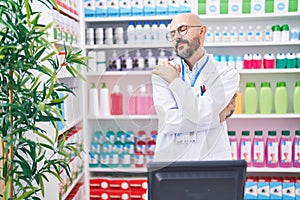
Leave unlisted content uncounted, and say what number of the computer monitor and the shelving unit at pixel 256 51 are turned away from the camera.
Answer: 1

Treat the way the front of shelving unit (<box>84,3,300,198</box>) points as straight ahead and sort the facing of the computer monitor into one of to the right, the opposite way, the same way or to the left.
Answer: the opposite way

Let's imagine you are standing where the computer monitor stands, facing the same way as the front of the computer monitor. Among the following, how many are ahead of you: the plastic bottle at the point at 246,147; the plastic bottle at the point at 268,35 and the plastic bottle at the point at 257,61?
3

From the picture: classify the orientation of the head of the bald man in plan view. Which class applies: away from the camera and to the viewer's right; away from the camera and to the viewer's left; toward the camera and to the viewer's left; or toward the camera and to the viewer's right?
toward the camera and to the viewer's left

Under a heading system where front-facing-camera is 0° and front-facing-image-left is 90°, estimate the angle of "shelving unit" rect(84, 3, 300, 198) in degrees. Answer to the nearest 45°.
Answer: approximately 0°

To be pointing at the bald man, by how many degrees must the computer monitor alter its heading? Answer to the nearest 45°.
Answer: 0° — it already faces them

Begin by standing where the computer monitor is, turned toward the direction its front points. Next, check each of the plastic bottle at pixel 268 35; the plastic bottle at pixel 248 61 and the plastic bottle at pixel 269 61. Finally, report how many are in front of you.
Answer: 3

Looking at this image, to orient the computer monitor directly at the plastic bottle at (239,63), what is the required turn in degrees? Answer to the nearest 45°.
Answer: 0° — it already faces it

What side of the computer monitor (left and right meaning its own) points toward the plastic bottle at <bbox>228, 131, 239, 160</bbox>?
front

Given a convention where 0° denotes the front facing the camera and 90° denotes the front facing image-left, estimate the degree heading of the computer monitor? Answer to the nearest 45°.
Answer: approximately 180°
